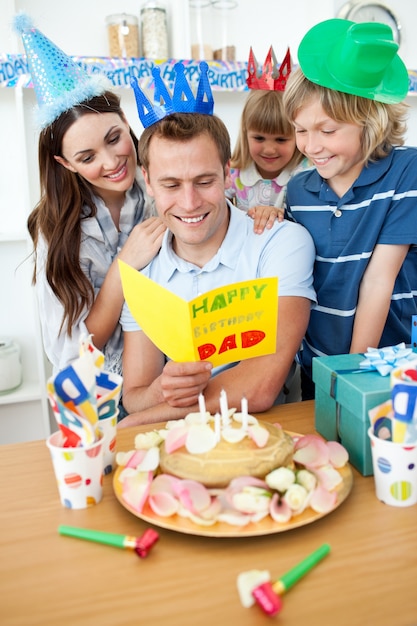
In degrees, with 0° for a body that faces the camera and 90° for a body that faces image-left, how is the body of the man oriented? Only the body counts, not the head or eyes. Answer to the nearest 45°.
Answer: approximately 0°

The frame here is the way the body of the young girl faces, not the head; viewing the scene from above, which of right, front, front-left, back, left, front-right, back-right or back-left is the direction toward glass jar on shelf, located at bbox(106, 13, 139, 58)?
back-right

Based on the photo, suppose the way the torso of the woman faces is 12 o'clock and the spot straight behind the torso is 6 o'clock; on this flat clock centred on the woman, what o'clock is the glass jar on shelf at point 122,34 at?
The glass jar on shelf is roughly at 8 o'clock from the woman.

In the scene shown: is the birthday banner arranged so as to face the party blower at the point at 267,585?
yes

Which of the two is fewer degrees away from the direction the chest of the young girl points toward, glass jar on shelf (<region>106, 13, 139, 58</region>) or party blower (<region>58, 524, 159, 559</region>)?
the party blower
